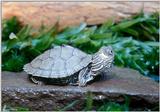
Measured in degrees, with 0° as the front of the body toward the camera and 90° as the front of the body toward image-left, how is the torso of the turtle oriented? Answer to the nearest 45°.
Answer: approximately 270°
